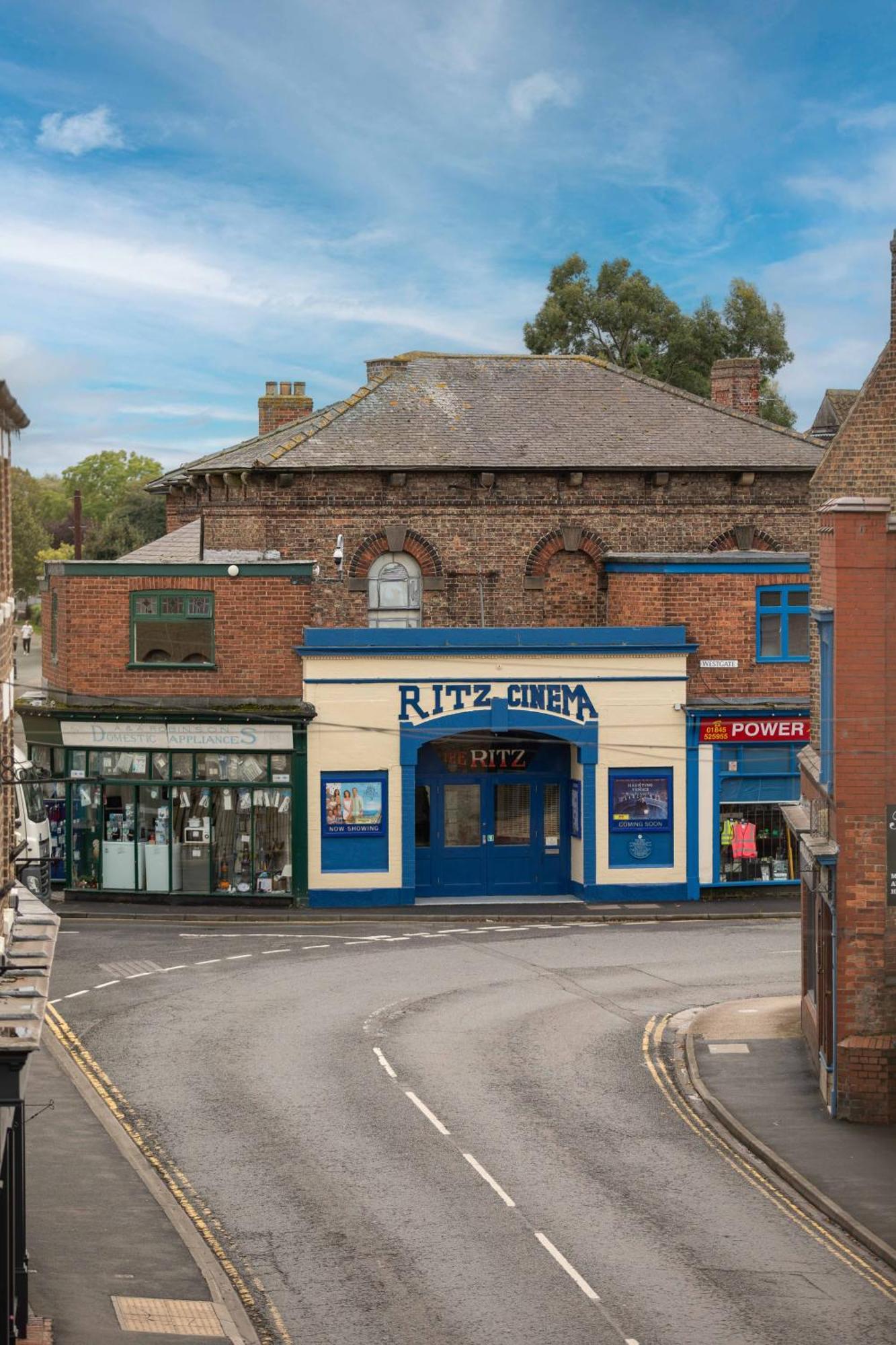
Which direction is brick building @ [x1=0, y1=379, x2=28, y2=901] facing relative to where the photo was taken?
to the viewer's right

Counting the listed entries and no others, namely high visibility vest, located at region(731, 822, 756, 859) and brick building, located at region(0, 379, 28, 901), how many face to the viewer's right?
1

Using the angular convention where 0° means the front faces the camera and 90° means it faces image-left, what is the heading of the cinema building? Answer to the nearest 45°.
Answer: approximately 0°

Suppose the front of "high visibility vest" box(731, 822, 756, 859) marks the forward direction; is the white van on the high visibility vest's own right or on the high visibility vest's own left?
on the high visibility vest's own right

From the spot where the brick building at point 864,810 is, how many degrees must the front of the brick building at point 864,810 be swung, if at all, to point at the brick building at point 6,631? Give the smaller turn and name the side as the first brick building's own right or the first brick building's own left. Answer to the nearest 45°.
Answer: approximately 45° to the first brick building's own left

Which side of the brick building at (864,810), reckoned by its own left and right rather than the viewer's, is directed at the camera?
left

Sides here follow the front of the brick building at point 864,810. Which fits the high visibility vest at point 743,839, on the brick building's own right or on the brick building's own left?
on the brick building's own right

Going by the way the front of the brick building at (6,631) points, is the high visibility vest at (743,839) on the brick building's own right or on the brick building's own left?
on the brick building's own left
